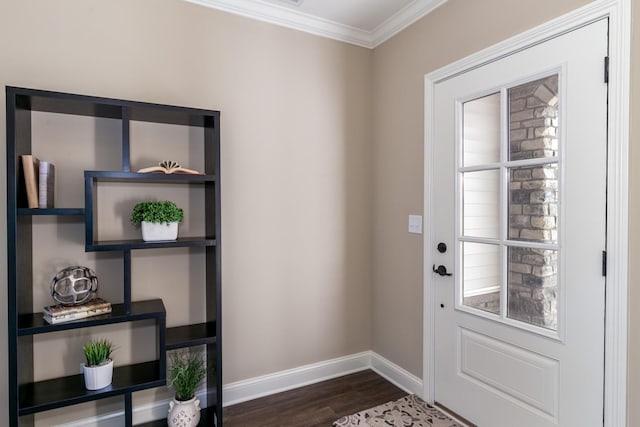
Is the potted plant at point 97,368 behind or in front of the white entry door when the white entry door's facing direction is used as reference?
in front

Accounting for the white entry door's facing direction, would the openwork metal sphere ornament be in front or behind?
in front

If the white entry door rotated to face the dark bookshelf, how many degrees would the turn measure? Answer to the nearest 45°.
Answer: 0° — it already faces it

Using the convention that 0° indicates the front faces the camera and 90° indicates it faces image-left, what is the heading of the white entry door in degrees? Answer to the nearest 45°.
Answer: approximately 45°

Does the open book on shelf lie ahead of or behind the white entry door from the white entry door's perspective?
ahead
